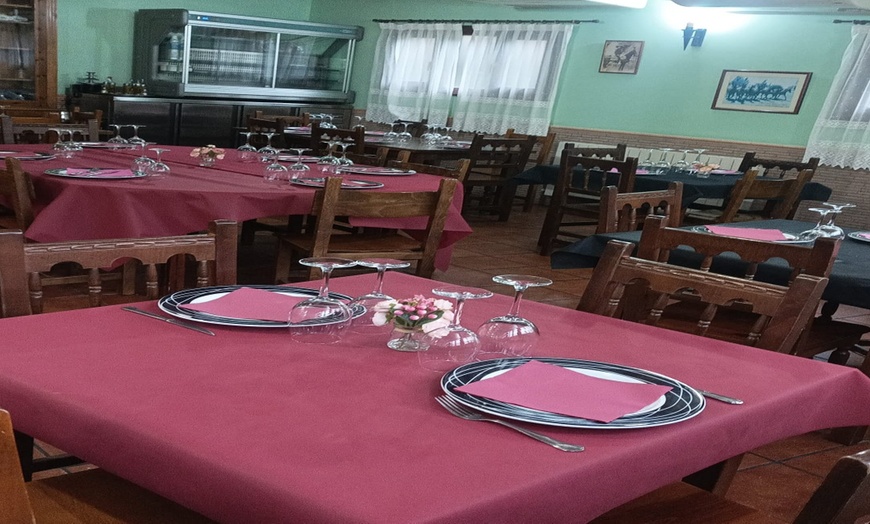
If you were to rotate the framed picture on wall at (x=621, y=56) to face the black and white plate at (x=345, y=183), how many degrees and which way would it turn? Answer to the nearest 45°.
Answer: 0° — it already faces it

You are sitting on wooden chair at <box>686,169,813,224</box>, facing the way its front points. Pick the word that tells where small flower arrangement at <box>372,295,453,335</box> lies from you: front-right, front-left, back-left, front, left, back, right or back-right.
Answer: back-left

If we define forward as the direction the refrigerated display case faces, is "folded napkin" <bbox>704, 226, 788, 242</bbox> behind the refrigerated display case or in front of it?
in front

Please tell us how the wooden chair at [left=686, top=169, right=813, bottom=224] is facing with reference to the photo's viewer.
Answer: facing away from the viewer and to the left of the viewer

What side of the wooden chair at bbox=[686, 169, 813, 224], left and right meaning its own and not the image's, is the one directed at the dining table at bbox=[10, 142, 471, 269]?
left

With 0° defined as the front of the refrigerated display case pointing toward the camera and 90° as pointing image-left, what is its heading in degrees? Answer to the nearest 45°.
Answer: approximately 315°

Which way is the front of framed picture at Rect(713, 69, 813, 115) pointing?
toward the camera

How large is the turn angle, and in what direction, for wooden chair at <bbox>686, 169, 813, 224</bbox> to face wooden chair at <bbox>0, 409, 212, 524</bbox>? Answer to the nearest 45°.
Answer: approximately 135° to its left

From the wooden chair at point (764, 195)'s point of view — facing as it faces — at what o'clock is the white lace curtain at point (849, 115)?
The white lace curtain is roughly at 2 o'clock from the wooden chair.

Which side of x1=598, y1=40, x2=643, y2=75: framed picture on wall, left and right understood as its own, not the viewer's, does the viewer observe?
front

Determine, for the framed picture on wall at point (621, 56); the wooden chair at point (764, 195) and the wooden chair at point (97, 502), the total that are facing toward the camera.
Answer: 1

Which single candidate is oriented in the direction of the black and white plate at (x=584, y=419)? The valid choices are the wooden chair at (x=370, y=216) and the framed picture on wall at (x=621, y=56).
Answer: the framed picture on wall

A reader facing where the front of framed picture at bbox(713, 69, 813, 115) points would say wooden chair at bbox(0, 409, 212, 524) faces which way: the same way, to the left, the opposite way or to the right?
the opposite way

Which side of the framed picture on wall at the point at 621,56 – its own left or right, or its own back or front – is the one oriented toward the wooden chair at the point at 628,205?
front

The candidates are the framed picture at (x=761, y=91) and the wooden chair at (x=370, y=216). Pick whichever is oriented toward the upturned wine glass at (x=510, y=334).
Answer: the framed picture

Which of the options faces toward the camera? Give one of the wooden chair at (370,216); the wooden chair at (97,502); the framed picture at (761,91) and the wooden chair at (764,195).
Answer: the framed picture
